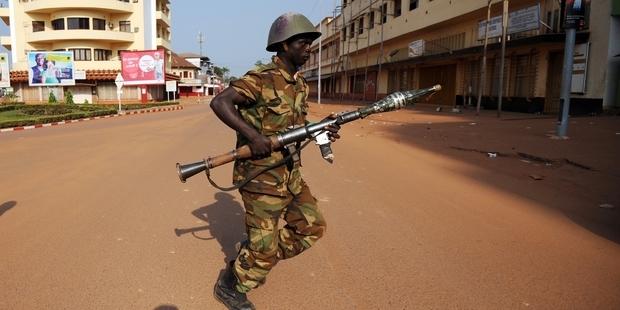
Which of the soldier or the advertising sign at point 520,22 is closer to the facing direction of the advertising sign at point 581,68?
the soldier

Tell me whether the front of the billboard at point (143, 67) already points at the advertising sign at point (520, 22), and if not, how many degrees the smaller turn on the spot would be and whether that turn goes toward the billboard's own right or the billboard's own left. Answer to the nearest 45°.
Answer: approximately 45° to the billboard's own left

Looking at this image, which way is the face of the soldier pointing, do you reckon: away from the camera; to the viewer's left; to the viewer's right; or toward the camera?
to the viewer's right

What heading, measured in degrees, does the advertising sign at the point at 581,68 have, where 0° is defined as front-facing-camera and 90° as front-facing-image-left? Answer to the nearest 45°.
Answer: approximately 45°

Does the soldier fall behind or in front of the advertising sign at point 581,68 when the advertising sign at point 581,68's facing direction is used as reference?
in front

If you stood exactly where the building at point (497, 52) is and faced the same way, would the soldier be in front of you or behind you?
in front

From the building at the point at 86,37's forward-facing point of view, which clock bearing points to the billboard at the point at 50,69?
The billboard is roughly at 1 o'clock from the building.

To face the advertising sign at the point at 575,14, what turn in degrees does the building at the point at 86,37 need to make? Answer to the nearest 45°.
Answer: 0° — it already faces it

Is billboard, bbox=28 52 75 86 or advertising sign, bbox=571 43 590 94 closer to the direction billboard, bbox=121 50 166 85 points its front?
the advertising sign

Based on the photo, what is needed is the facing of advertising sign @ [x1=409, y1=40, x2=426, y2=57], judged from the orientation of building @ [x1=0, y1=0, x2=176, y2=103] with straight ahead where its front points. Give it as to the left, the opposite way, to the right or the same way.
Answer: to the right

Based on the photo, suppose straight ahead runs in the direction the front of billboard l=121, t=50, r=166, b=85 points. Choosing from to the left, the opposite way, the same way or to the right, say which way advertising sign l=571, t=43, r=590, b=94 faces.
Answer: to the right

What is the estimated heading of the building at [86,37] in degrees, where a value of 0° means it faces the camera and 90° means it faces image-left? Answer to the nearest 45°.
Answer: approximately 0°
